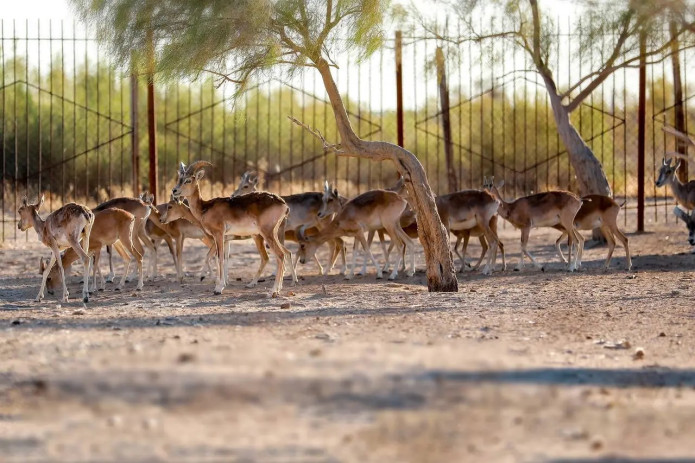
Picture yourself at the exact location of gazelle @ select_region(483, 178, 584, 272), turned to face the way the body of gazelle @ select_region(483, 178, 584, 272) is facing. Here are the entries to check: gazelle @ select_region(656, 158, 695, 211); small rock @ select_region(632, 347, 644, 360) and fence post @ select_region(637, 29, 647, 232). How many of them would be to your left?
1

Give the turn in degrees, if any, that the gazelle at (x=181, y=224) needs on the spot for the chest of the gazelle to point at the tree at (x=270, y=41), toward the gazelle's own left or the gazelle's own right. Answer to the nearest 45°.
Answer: approximately 135° to the gazelle's own left

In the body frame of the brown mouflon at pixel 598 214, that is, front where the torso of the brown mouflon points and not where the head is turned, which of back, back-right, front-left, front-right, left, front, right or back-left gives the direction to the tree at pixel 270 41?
front-left

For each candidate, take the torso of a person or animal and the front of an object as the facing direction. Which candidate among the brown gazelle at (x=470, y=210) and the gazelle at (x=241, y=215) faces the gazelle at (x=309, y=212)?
the brown gazelle

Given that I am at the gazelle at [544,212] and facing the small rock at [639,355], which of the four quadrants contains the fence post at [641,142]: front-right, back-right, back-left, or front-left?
back-left

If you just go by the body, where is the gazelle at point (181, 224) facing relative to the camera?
to the viewer's left

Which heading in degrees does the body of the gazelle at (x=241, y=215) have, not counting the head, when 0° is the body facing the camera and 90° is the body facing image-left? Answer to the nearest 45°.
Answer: approximately 90°

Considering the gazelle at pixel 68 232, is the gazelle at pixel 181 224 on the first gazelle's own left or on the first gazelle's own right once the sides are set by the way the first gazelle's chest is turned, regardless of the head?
on the first gazelle's own right

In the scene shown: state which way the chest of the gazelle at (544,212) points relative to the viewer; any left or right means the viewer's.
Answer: facing to the left of the viewer

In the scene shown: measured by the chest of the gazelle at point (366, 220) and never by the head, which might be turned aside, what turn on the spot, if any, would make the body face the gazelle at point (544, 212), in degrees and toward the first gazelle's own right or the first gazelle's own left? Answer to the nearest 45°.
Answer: approximately 180°
